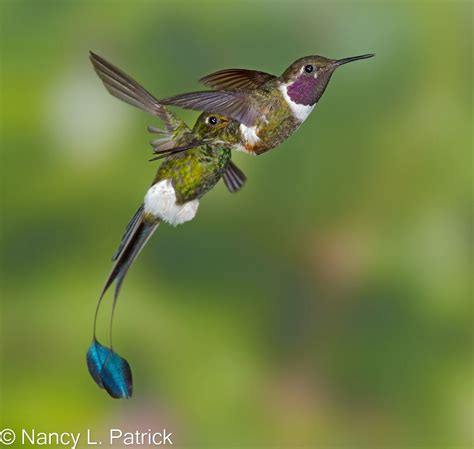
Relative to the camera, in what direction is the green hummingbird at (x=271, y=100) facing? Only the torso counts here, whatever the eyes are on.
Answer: to the viewer's right
